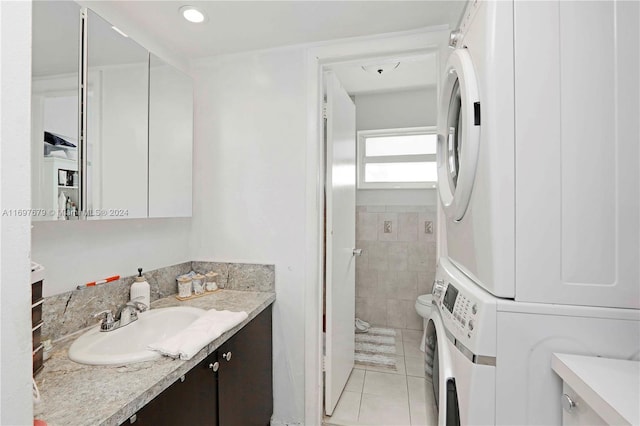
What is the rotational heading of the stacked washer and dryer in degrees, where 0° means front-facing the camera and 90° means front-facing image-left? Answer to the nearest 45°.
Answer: approximately 90°

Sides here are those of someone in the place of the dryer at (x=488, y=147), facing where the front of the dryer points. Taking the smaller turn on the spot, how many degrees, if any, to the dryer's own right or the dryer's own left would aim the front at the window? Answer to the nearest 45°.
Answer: approximately 90° to the dryer's own right

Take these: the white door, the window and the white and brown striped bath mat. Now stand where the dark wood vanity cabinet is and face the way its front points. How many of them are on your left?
3

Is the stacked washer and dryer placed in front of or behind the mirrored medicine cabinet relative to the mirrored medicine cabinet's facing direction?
in front

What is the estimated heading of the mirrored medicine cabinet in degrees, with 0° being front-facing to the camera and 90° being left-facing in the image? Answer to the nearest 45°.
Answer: approximately 315°

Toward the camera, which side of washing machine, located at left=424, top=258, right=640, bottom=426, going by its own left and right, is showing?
left

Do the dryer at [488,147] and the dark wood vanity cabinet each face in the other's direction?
yes

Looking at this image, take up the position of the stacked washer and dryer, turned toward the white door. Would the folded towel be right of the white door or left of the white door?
left

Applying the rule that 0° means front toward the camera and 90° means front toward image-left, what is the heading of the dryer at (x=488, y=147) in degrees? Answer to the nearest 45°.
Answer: approximately 90°

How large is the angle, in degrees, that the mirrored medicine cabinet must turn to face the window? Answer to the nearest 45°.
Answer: approximately 45° to its left

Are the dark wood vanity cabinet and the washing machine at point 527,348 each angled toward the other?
yes

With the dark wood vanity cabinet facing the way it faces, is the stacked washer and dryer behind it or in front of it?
in front

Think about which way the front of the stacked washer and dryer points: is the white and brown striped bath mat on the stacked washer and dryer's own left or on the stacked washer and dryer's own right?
on the stacked washer and dryer's own right

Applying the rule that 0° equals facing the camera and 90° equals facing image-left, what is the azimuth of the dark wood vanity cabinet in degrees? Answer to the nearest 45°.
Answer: approximately 315°

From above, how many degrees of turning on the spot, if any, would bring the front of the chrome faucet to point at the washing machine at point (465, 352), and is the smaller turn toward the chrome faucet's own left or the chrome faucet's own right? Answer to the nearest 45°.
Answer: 0° — it already faces it

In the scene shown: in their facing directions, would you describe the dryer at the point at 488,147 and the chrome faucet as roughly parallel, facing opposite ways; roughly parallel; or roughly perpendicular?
roughly parallel, facing opposite ways

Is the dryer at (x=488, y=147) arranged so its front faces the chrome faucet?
yes

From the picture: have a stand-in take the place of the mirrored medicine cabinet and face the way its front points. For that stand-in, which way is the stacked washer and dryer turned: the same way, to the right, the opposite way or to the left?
the opposite way
